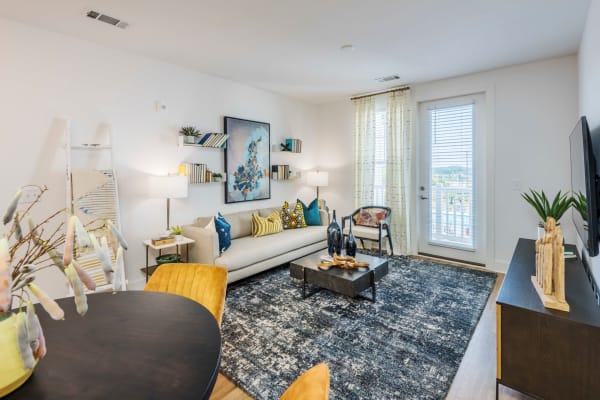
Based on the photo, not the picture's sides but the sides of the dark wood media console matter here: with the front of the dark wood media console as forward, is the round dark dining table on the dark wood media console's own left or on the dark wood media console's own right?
on the dark wood media console's own left

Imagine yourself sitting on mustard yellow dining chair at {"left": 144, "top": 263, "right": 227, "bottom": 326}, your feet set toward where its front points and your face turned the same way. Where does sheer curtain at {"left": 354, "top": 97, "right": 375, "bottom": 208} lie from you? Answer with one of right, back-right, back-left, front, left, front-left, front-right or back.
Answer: back

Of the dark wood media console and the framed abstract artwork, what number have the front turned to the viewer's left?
1

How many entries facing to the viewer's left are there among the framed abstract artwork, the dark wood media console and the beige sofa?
1

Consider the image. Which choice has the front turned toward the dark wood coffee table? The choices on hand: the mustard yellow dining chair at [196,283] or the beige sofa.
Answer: the beige sofa

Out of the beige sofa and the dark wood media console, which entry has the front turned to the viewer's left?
the dark wood media console

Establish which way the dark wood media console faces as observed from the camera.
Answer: facing to the left of the viewer

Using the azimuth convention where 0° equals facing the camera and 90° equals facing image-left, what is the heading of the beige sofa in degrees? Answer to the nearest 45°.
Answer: approximately 315°

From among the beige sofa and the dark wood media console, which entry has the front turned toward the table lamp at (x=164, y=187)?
the dark wood media console

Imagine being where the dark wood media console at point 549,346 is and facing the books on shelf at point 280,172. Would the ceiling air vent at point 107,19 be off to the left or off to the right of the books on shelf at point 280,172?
left

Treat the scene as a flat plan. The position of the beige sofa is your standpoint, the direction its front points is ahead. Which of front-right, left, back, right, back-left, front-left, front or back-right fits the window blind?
front-left

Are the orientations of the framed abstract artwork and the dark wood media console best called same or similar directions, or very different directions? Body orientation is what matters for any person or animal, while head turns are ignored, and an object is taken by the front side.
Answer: very different directions

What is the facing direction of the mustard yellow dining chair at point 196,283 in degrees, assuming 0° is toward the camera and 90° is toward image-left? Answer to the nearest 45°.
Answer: approximately 45°

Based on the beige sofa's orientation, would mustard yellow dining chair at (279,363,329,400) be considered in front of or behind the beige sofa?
in front
